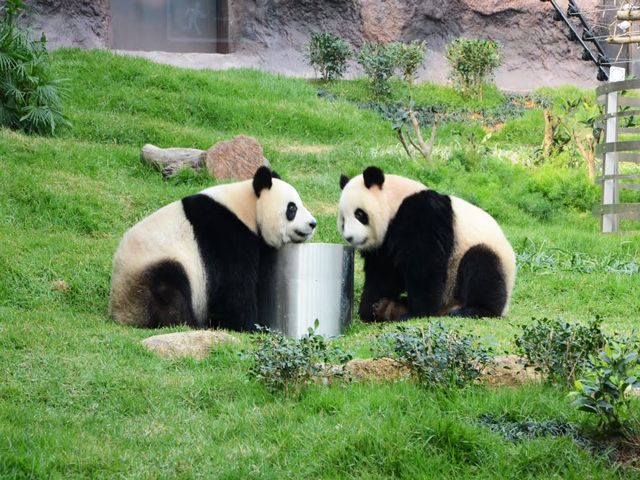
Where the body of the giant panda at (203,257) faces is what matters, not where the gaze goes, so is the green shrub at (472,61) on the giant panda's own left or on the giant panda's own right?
on the giant panda's own left

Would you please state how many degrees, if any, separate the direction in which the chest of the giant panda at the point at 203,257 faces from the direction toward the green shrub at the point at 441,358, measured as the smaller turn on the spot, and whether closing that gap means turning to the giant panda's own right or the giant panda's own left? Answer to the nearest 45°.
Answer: approximately 45° to the giant panda's own right

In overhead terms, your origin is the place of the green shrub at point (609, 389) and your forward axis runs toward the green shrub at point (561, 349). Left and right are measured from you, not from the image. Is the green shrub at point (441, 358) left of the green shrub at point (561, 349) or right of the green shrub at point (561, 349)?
left

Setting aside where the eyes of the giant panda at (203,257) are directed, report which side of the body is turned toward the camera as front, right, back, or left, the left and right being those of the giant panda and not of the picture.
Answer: right

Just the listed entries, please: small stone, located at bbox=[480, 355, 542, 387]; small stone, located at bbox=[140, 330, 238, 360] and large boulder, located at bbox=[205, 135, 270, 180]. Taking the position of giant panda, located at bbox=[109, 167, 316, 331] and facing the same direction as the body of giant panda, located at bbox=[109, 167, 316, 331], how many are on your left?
1

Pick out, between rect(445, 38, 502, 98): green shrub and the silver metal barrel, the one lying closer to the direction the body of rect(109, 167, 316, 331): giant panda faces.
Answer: the silver metal barrel

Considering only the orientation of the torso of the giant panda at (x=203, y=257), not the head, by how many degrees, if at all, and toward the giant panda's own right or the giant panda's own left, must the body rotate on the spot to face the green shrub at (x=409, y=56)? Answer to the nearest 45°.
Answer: approximately 90° to the giant panda's own left

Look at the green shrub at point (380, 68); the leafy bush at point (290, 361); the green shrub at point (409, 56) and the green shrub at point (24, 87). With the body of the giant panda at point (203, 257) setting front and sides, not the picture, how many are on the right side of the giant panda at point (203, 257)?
1

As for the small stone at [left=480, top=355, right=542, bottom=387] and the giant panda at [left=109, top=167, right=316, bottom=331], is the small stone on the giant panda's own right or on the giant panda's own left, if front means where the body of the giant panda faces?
on the giant panda's own right

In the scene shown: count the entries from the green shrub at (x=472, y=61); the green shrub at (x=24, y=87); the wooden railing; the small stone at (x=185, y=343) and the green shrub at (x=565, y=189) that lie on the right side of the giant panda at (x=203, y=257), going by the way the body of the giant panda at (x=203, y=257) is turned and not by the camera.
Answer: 1

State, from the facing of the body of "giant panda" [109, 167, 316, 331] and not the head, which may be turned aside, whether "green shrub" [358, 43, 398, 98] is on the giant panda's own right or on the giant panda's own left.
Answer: on the giant panda's own left

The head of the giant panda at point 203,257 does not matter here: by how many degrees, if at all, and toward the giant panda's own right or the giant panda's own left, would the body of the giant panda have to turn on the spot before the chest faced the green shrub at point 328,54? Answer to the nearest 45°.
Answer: approximately 90° to the giant panda's own left

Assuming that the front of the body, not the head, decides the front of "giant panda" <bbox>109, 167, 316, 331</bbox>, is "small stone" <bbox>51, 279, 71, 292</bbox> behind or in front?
behind

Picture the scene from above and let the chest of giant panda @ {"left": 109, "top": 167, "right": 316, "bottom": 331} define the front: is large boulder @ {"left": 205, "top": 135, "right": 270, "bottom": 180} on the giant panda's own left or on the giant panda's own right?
on the giant panda's own left

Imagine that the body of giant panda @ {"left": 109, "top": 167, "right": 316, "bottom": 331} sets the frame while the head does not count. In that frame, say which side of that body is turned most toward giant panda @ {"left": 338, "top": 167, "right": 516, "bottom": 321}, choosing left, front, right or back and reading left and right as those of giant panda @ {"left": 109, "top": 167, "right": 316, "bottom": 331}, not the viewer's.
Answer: front

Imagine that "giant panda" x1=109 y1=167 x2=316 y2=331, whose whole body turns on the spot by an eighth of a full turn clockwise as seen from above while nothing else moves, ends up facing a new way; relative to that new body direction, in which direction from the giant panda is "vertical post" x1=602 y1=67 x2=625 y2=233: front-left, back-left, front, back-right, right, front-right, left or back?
left
